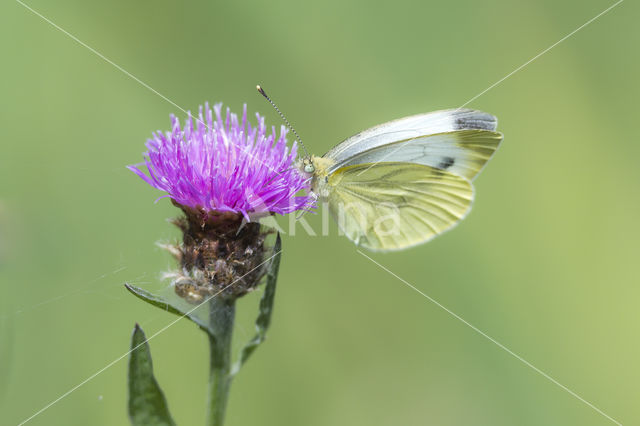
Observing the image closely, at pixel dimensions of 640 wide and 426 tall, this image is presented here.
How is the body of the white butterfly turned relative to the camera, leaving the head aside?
to the viewer's left
